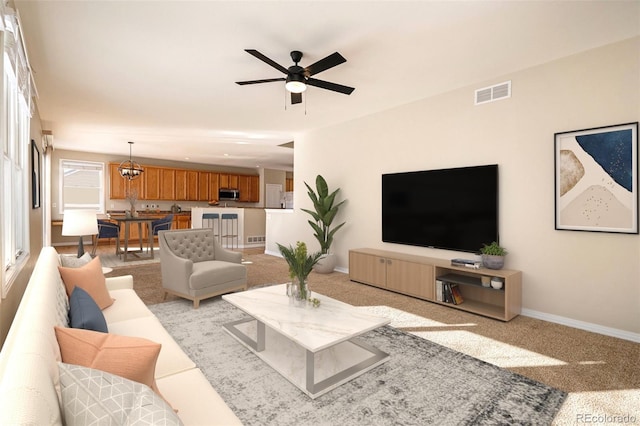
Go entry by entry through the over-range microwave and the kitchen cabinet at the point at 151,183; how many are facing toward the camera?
2

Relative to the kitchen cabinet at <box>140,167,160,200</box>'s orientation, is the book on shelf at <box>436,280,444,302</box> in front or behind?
in front

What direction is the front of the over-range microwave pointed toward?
toward the camera

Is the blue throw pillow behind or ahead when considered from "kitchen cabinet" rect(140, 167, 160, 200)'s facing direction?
ahead

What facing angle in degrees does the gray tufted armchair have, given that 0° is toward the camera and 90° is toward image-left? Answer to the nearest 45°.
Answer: approximately 315°

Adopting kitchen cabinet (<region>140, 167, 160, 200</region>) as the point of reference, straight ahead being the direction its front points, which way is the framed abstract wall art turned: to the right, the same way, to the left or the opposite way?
to the right

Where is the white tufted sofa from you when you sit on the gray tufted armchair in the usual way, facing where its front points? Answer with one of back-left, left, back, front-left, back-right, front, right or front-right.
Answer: front-right

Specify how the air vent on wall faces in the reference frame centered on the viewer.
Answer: facing the viewer and to the left of the viewer

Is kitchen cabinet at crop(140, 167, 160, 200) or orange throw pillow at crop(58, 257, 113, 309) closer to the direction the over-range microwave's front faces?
the orange throw pillow

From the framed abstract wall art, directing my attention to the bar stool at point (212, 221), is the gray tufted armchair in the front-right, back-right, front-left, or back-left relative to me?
front-left

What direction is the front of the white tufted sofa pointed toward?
to the viewer's right

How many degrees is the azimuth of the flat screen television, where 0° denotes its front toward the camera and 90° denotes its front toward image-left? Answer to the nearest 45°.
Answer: approximately 45°

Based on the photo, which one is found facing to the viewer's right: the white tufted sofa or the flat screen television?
the white tufted sofa

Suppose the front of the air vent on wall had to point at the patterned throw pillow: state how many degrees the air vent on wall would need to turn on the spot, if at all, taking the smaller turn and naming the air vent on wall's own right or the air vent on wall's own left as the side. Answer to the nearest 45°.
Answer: approximately 45° to the air vent on wall's own left

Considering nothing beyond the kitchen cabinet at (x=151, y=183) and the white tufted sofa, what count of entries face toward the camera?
1

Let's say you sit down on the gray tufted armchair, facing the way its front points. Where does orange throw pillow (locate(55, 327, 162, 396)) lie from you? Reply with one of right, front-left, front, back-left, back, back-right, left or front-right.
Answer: front-right

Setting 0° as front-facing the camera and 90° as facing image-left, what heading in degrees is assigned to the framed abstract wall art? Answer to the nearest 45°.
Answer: approximately 45°

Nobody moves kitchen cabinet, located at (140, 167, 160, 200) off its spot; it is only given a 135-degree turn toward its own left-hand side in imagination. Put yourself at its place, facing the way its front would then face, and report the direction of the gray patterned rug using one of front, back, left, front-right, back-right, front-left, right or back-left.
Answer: back-right

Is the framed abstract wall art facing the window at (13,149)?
yes

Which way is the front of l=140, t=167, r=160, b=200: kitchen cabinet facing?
toward the camera
